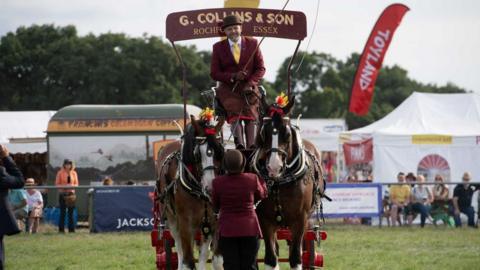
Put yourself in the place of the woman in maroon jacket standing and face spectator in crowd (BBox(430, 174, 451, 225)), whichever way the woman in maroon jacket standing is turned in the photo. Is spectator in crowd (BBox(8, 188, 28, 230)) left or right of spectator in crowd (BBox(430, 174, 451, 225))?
left

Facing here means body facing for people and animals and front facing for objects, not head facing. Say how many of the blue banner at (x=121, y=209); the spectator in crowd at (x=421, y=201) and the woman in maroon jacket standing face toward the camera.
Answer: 2

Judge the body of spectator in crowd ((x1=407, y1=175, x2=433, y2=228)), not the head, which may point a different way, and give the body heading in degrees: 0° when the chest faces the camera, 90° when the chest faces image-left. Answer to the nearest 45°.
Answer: approximately 0°

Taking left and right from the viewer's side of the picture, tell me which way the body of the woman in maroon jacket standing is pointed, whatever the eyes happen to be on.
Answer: facing away from the viewer

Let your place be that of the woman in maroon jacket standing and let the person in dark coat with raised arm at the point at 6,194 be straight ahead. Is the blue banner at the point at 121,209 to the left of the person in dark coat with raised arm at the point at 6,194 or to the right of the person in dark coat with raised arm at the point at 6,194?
right

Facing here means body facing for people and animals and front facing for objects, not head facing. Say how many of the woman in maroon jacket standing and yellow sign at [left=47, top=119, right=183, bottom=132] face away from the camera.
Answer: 1

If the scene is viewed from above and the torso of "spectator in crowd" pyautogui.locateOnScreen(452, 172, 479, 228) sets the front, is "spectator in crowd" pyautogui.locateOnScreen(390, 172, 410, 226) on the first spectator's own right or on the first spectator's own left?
on the first spectator's own right

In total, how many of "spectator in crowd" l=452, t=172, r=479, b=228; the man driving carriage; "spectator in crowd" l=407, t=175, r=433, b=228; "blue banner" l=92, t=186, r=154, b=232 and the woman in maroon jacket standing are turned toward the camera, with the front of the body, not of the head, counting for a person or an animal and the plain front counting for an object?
4

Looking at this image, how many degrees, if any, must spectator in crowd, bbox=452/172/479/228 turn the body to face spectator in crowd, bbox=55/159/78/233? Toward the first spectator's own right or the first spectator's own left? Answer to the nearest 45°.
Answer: approximately 90° to the first spectator's own right
